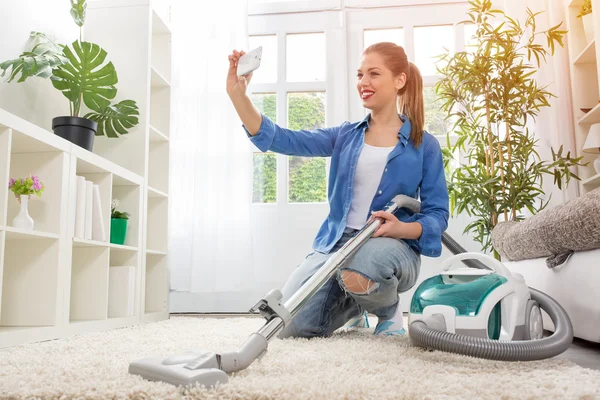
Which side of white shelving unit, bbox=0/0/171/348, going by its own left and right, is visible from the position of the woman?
front

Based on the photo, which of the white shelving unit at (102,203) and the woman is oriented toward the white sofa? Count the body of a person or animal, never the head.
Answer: the white shelving unit

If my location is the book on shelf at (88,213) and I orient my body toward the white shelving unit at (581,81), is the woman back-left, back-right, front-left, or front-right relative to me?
front-right

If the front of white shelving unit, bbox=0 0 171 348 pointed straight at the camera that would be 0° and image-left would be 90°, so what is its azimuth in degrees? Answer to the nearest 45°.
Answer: approximately 315°

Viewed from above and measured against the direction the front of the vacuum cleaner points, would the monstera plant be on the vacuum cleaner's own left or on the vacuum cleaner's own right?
on the vacuum cleaner's own right

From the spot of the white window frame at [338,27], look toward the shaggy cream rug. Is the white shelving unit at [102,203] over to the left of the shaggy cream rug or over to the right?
right

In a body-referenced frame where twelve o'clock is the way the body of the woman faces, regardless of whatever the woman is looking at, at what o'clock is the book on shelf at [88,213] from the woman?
The book on shelf is roughly at 2 o'clock from the woman.

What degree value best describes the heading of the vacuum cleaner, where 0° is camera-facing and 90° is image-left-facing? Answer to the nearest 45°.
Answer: approximately 45°

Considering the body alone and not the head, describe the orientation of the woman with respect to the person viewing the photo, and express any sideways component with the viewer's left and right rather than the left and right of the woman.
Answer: facing the viewer and to the left of the viewer

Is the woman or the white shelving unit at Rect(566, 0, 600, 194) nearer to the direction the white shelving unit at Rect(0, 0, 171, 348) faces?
the woman

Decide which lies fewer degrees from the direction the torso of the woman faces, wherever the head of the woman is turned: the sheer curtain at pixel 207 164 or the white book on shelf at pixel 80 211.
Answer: the white book on shelf

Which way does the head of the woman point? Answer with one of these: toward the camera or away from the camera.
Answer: toward the camera
